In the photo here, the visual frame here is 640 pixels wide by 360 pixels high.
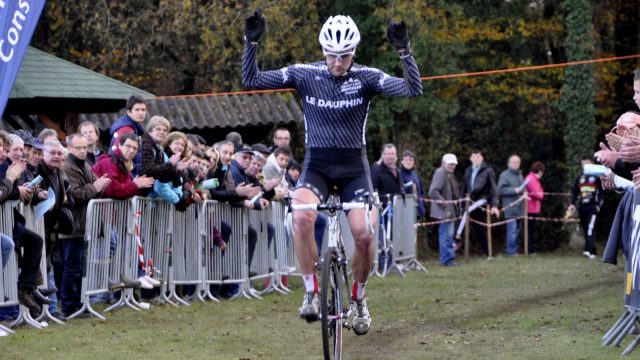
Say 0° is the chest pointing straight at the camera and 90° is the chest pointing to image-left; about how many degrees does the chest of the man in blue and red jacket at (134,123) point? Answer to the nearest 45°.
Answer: approximately 315°

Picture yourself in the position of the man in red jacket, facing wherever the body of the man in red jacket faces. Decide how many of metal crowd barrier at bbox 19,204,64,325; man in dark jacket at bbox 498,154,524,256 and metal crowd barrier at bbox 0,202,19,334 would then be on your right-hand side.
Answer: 2

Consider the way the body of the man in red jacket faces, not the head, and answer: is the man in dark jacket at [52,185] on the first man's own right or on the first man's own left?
on the first man's own right

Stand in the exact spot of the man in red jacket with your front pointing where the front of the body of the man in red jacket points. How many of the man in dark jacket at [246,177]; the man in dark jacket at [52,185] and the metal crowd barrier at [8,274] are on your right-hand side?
2

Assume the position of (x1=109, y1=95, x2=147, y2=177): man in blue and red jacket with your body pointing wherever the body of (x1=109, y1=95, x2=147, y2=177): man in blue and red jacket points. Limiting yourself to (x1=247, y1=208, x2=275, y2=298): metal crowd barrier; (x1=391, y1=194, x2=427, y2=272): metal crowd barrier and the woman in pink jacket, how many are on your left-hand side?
3

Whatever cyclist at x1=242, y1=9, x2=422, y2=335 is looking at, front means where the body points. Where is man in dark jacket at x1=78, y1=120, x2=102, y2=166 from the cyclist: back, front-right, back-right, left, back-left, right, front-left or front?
back-right

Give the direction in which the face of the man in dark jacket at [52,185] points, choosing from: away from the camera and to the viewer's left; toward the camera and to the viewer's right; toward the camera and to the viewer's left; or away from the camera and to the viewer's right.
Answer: toward the camera and to the viewer's right

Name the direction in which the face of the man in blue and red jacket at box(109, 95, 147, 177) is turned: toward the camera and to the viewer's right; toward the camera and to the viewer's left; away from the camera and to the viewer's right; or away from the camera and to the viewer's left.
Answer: toward the camera and to the viewer's right

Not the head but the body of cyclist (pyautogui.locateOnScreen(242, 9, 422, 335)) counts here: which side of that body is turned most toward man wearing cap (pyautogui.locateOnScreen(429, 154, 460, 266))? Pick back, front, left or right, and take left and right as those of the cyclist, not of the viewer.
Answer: back

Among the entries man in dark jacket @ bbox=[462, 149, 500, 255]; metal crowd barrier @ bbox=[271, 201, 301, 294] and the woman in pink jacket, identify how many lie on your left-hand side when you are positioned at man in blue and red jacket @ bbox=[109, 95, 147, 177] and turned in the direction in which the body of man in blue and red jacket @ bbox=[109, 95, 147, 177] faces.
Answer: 3

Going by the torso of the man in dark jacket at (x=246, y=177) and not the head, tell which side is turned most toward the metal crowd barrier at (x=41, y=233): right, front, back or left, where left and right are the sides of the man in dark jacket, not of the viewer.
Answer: right

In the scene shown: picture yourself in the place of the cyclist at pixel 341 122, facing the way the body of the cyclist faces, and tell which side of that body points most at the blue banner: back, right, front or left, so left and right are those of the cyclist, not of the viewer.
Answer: right

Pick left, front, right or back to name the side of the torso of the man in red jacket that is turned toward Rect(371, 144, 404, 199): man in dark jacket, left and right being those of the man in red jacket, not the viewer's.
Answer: left
